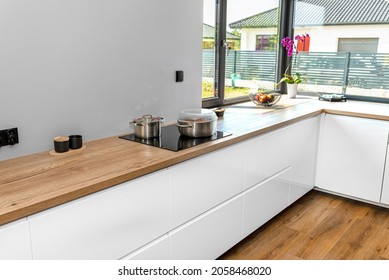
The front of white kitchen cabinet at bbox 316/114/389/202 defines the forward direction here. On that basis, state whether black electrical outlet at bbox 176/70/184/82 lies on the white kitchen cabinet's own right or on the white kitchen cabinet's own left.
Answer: on the white kitchen cabinet's own right

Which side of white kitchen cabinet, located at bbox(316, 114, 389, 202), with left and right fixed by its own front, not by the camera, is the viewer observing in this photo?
front

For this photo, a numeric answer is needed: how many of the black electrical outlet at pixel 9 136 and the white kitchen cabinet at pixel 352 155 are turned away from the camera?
0

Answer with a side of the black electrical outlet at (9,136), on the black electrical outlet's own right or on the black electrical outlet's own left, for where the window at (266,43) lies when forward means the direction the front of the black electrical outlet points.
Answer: on the black electrical outlet's own left

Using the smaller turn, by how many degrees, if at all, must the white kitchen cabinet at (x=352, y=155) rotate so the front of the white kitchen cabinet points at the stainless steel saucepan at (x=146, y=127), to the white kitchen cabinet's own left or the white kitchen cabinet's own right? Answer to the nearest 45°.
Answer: approximately 45° to the white kitchen cabinet's own right

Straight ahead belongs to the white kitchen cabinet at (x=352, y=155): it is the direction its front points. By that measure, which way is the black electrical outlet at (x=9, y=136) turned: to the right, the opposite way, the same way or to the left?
to the left

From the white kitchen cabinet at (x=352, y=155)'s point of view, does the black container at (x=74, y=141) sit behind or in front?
in front

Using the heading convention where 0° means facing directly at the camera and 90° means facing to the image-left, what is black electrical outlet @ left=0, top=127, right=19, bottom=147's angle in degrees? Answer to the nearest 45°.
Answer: approximately 315°

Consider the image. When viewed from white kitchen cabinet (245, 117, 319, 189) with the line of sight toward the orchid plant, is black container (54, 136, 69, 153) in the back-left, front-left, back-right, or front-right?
back-left

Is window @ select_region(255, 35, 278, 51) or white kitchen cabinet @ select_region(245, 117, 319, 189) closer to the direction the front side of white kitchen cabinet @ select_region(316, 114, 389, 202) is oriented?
the white kitchen cabinet

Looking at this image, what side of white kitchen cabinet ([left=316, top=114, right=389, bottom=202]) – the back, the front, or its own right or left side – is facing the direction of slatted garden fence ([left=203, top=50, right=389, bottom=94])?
back

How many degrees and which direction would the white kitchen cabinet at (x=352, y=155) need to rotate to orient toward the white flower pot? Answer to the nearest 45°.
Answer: approximately 135° to its right
